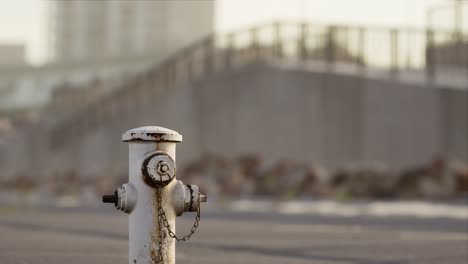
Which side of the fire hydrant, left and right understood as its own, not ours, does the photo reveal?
front

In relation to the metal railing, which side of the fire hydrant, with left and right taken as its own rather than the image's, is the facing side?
back

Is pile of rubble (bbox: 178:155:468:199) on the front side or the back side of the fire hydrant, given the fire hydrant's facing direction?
on the back side
